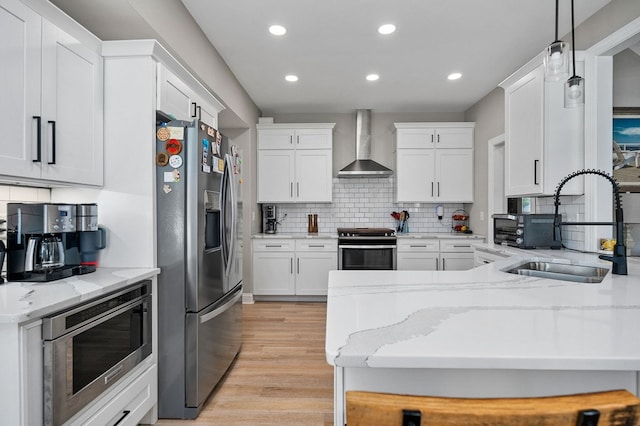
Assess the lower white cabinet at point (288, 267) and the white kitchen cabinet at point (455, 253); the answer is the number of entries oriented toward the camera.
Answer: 2

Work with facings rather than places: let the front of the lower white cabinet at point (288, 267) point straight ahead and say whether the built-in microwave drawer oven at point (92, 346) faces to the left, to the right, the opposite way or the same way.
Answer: to the left

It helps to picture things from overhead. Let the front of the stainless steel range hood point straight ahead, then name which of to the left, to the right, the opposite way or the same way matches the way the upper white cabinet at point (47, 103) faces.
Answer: to the left

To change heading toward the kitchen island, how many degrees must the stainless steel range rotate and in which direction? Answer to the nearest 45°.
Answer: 0° — it already faces it

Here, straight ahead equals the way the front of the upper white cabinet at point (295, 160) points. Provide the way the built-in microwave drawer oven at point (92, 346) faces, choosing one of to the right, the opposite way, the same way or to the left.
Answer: to the left

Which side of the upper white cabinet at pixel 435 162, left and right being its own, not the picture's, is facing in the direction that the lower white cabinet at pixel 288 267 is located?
right

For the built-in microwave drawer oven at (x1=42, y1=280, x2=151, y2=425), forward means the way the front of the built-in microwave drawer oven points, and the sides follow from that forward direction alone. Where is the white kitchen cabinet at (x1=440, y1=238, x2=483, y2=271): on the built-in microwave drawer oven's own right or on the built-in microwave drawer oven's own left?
on the built-in microwave drawer oven's own left

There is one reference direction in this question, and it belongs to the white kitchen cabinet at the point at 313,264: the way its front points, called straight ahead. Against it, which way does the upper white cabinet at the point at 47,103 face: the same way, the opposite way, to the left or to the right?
to the left
